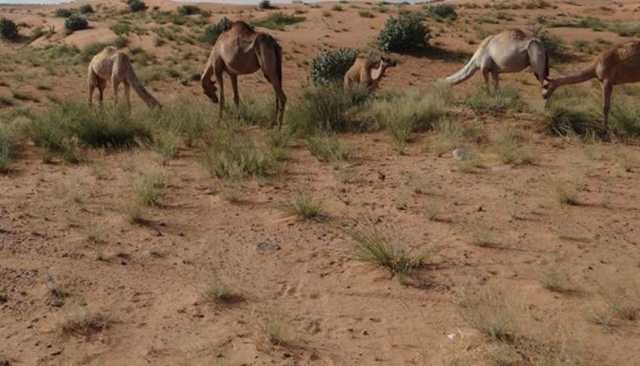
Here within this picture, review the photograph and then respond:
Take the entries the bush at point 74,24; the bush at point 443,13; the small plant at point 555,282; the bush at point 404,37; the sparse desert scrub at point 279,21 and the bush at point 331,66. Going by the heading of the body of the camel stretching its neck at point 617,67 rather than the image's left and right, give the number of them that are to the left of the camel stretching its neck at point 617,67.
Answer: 1

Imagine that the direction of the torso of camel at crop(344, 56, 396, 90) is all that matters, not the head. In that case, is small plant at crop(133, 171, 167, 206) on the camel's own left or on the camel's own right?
on the camel's own right

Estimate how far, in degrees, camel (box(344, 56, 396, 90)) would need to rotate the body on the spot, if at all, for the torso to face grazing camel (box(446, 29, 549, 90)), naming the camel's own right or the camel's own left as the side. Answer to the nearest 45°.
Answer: approximately 45° to the camel's own right

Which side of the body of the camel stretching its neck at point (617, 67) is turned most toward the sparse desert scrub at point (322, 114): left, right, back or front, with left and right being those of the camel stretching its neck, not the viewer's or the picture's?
front

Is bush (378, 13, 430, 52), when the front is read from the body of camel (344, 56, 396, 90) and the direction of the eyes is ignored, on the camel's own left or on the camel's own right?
on the camel's own left

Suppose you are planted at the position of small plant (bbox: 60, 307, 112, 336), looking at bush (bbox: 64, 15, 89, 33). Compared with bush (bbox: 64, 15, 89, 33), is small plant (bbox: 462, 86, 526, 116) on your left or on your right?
right

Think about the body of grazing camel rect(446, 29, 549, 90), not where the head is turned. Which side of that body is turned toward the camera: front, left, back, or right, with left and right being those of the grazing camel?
left

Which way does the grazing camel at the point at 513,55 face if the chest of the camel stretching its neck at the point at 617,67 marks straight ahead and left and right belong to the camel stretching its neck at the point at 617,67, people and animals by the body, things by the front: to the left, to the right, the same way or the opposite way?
the same way

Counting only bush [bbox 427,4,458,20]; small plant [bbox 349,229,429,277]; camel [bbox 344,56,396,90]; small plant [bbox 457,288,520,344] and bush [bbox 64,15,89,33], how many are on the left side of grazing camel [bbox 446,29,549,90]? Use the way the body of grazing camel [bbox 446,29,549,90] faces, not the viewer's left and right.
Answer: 2

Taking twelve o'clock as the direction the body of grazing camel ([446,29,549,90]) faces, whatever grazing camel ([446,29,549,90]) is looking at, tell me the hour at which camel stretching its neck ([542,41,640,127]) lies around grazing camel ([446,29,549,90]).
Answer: camel stretching its neck ([542,41,640,127]) is roughly at 7 o'clock from grazing camel ([446,29,549,90]).

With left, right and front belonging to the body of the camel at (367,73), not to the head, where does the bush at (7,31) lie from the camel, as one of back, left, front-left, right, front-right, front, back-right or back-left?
back-left

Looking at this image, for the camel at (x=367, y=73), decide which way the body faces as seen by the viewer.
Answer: to the viewer's right

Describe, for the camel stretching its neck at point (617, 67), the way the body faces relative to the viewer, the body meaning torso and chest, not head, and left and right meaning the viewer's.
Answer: facing to the left of the viewer
